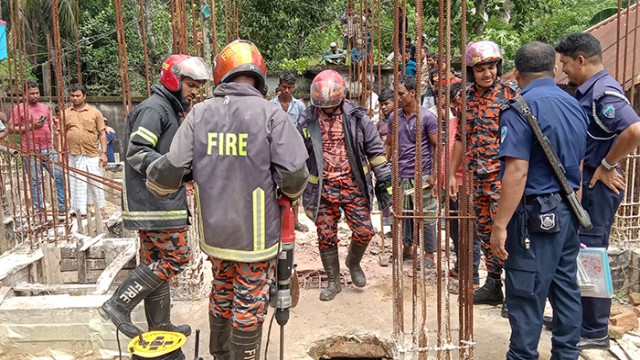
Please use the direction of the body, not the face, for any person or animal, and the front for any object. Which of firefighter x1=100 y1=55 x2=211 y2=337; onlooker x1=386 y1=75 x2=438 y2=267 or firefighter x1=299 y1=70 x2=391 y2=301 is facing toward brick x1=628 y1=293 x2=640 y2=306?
firefighter x1=100 y1=55 x2=211 y2=337

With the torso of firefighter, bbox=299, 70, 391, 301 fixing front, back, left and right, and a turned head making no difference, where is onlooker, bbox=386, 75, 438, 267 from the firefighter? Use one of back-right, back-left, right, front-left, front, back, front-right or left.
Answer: back-left

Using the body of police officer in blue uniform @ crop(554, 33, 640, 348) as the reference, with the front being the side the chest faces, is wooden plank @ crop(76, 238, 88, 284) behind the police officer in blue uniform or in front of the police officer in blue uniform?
in front

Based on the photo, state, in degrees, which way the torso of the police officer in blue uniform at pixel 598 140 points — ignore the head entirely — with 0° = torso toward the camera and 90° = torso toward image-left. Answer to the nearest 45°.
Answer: approximately 90°

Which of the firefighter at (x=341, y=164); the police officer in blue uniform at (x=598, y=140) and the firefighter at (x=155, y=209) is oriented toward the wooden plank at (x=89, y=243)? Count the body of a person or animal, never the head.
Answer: the police officer in blue uniform

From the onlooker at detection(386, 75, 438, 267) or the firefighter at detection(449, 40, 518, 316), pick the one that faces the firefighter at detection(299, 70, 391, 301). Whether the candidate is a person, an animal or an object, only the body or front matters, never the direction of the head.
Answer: the onlooker

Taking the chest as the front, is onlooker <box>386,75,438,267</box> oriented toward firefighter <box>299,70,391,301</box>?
yes

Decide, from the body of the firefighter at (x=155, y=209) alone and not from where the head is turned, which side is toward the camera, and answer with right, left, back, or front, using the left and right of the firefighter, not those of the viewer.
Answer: right

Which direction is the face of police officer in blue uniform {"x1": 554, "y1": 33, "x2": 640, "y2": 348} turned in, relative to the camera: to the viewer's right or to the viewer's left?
to the viewer's left

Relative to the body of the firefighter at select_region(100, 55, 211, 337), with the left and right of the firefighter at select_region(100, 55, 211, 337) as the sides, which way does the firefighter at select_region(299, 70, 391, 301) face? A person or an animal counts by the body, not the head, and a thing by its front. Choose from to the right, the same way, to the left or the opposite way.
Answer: to the right
